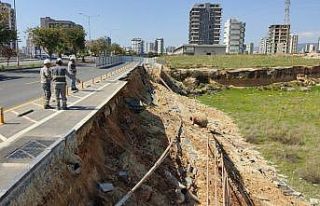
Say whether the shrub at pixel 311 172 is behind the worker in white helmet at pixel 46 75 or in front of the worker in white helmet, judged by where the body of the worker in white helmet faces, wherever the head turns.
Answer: in front

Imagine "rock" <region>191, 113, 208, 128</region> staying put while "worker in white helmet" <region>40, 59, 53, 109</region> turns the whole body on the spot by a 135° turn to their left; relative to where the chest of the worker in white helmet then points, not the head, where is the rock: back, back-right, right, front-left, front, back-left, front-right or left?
right
